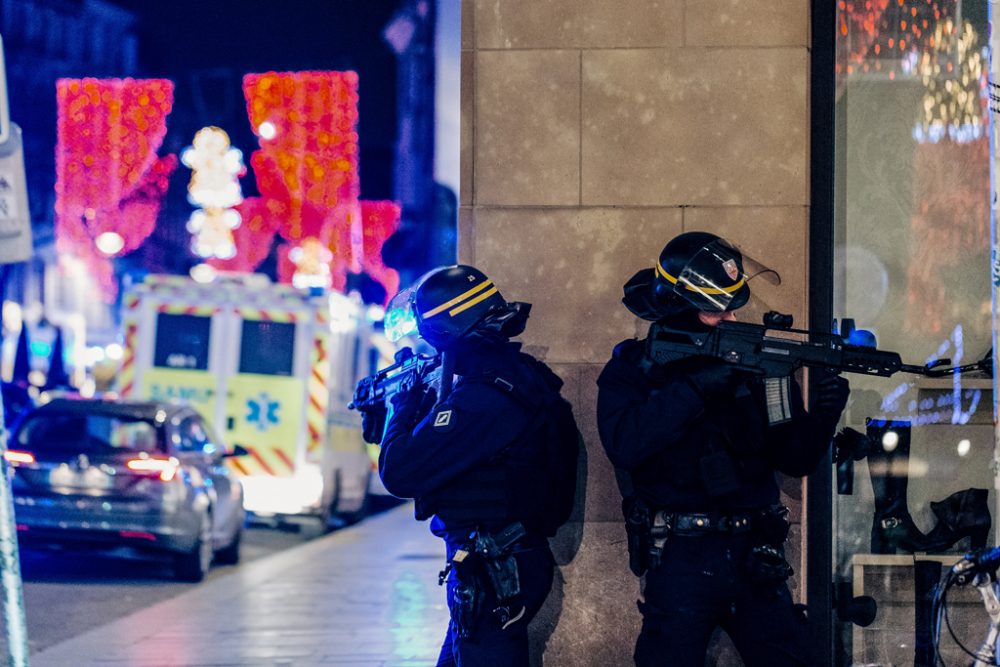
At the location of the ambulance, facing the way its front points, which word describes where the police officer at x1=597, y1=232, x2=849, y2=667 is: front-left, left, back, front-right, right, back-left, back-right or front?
back

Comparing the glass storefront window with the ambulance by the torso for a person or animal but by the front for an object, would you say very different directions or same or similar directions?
very different directions

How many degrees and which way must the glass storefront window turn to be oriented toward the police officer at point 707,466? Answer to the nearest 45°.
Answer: approximately 45° to its right

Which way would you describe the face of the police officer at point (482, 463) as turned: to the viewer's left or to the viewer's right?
to the viewer's left

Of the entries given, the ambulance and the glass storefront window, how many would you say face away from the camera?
1

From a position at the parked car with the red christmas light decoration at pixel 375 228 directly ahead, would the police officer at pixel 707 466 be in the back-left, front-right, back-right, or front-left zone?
back-right

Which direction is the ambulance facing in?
away from the camera
